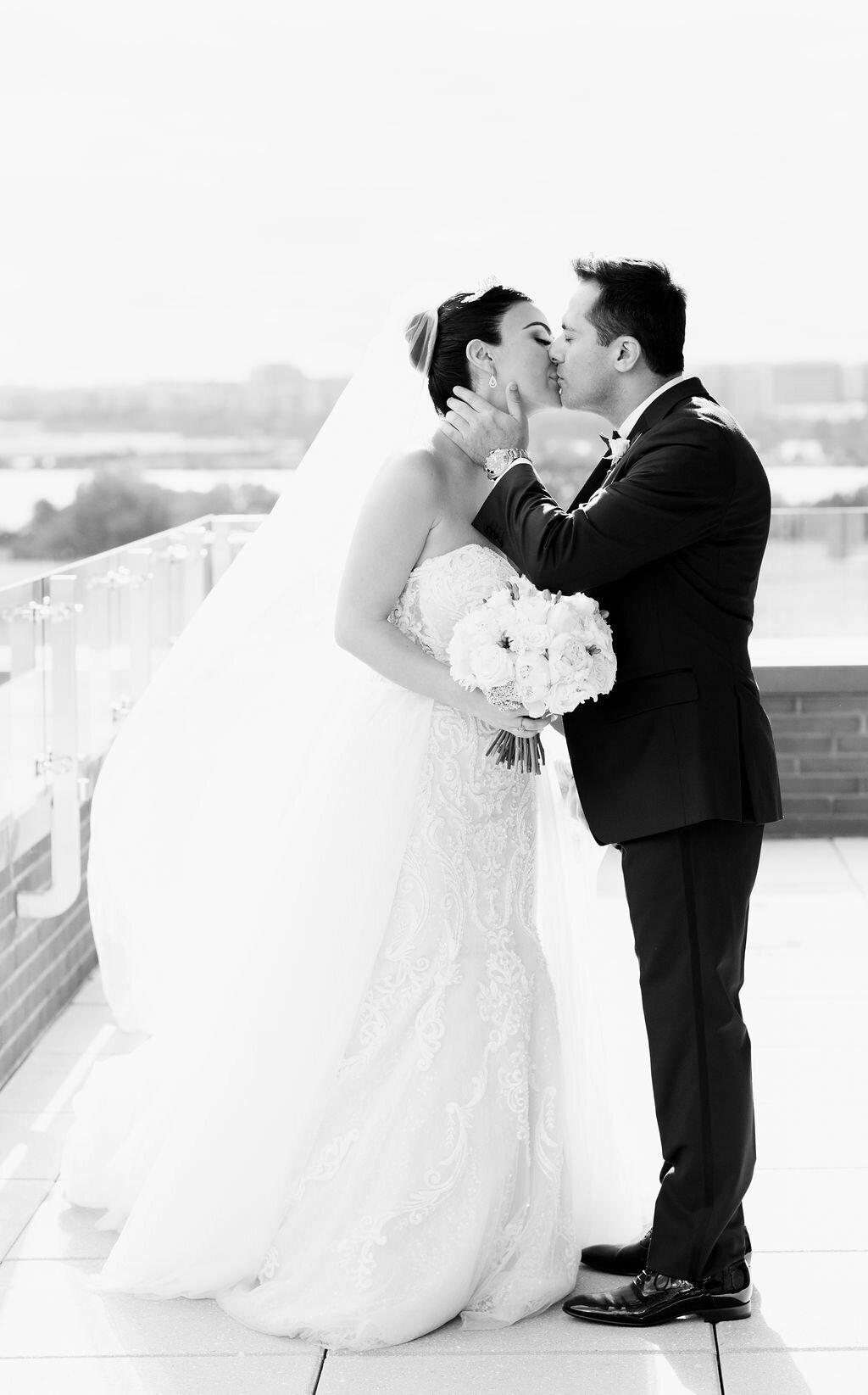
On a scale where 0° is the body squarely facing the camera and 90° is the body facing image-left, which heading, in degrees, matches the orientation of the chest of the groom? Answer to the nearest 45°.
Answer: approximately 90°

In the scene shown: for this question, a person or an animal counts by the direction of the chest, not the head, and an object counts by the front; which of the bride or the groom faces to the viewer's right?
the bride

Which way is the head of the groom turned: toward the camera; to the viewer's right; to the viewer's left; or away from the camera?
to the viewer's left

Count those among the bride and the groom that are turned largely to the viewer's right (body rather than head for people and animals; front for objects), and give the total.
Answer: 1

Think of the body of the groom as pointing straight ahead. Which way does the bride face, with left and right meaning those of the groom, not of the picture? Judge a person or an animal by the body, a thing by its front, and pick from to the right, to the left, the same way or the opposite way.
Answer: the opposite way

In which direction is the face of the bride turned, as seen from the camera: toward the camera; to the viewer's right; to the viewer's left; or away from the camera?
to the viewer's right

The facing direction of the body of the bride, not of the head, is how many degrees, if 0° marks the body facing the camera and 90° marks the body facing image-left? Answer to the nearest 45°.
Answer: approximately 270°
